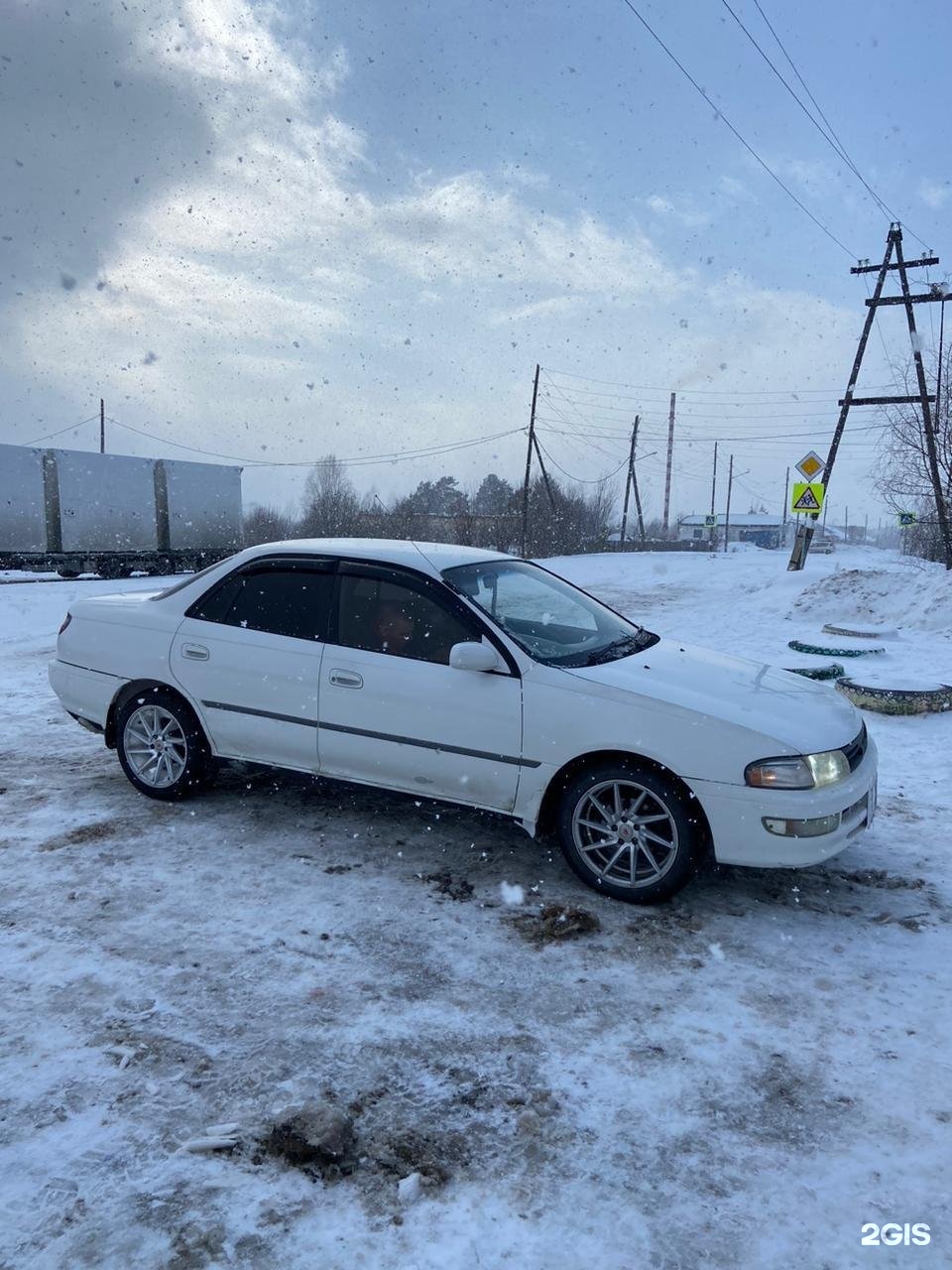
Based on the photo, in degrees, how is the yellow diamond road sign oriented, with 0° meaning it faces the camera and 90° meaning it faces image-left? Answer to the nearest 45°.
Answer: approximately 0°

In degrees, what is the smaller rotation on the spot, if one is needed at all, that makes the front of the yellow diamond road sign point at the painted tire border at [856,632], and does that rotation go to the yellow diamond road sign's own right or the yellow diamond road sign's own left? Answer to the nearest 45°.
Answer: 0° — it already faces it

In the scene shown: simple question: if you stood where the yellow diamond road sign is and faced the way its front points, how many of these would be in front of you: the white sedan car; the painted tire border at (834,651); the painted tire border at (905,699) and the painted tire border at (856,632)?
4

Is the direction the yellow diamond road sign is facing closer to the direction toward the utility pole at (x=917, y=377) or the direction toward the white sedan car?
the white sedan car

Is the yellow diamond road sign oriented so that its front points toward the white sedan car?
yes

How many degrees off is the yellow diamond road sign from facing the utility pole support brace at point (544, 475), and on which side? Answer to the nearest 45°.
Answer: approximately 135° to its right

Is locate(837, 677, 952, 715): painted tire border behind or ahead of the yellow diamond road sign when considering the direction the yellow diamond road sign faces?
ahead

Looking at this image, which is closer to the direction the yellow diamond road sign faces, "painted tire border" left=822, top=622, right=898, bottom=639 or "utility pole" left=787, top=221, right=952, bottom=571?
the painted tire border

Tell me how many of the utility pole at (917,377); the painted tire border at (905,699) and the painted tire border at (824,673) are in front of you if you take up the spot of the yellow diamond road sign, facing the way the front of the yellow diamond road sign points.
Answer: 2

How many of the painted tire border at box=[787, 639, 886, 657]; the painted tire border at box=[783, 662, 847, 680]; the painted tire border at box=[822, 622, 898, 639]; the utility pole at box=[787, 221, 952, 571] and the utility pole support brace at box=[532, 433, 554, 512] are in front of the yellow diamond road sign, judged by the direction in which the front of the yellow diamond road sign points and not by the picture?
3

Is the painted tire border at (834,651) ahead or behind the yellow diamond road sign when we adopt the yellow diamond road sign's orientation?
ahead

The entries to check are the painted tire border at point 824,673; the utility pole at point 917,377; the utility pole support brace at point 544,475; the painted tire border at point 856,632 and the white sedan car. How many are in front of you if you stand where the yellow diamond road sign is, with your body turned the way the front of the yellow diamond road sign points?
3

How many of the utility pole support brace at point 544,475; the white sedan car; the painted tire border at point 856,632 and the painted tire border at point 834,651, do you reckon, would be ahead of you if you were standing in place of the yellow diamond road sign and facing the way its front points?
3

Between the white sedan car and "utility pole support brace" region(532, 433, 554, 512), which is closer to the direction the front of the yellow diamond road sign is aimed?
the white sedan car

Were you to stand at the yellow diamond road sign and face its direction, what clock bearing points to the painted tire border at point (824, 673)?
The painted tire border is roughly at 12 o'clock from the yellow diamond road sign.

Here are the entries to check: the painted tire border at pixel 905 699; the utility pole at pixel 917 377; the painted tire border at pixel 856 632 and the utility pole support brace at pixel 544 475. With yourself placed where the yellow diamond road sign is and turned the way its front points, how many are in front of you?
2
